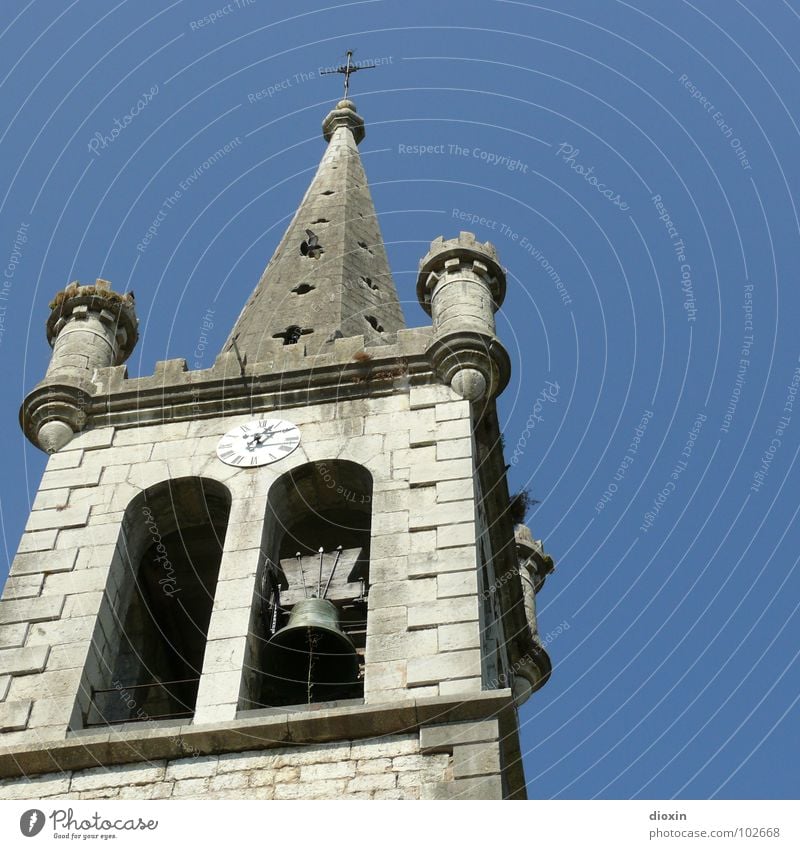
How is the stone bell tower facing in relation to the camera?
toward the camera
